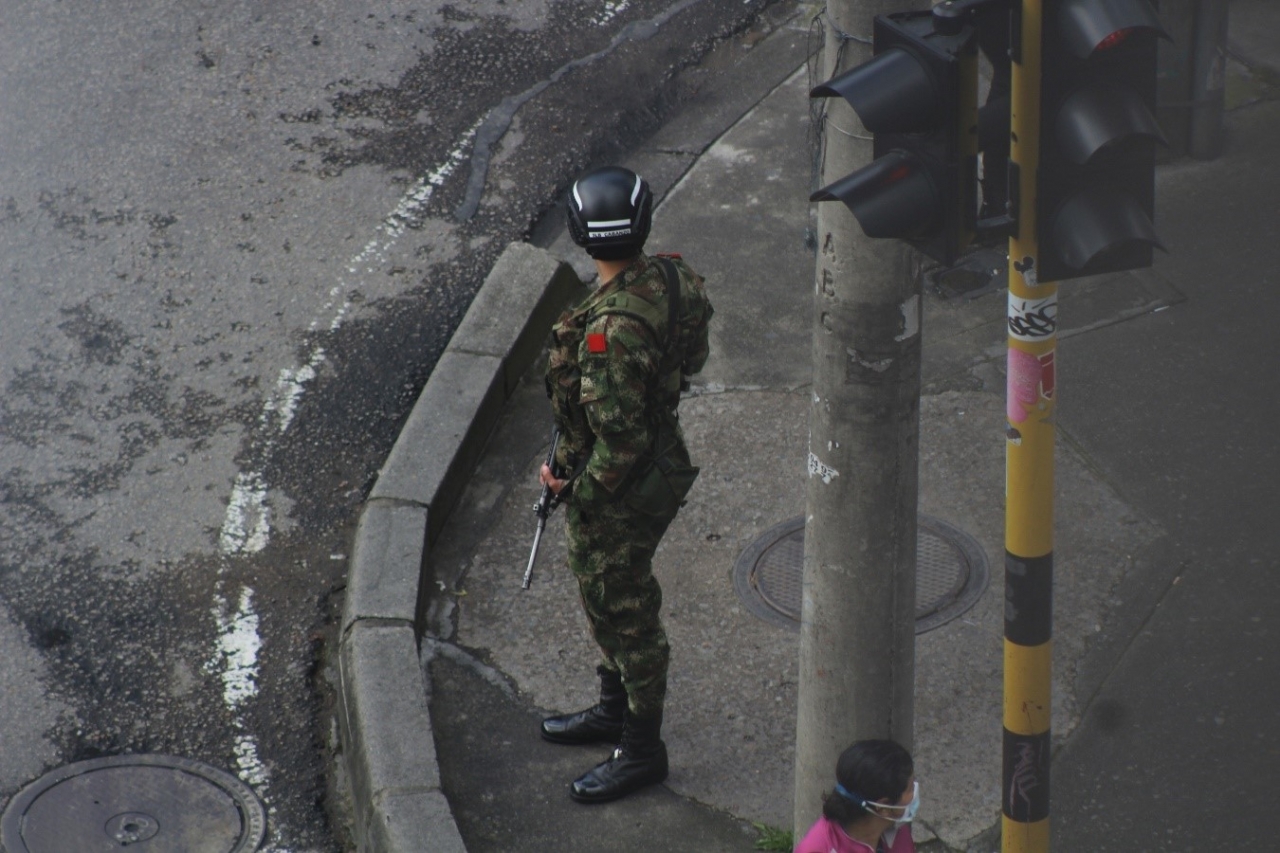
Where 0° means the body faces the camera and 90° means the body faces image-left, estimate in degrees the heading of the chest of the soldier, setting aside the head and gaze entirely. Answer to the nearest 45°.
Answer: approximately 90°

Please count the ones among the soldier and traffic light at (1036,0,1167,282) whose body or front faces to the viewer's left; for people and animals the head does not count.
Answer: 1

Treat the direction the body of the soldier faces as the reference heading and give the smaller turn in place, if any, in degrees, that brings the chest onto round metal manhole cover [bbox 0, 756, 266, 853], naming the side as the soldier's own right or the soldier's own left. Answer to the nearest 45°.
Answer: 0° — they already face it

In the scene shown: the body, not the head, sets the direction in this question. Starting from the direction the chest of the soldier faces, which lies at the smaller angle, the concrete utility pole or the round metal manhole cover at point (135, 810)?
the round metal manhole cover
